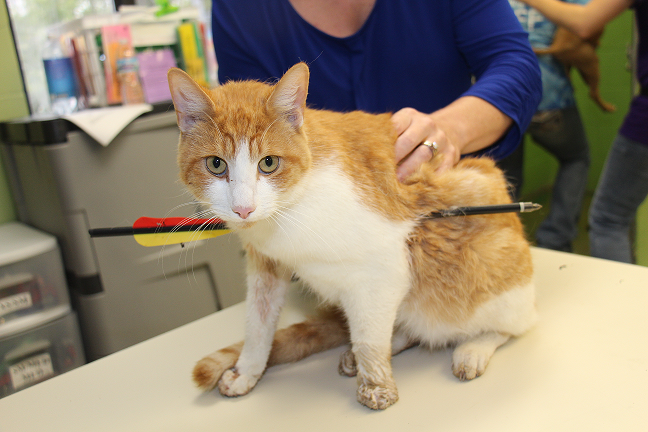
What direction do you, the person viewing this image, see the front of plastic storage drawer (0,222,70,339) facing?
facing the viewer and to the right of the viewer

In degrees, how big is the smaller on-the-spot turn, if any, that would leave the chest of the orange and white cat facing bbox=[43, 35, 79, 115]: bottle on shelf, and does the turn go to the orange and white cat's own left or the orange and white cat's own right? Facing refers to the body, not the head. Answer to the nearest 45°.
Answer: approximately 90° to the orange and white cat's own right

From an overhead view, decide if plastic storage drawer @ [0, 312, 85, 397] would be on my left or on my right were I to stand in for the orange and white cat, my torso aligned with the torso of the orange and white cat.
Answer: on my right

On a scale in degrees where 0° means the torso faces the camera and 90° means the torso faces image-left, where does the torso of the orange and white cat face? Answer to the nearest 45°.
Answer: approximately 45°

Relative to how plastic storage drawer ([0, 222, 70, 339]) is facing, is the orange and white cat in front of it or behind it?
in front

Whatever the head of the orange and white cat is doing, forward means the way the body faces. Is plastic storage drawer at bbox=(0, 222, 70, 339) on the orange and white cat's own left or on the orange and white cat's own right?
on the orange and white cat's own right

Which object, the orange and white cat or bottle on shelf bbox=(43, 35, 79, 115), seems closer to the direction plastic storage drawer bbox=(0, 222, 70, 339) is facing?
the orange and white cat

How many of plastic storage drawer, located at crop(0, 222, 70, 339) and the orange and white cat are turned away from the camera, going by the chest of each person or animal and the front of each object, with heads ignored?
0
